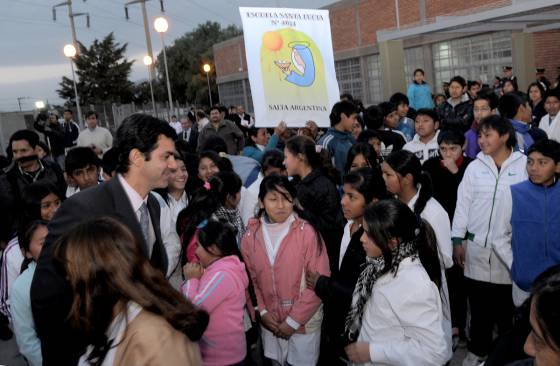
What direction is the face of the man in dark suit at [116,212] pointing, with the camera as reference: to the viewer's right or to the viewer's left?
to the viewer's right

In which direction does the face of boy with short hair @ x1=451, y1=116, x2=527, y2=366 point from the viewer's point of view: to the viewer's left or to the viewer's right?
to the viewer's left

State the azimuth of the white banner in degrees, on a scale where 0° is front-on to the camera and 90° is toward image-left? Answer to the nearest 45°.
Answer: approximately 0°

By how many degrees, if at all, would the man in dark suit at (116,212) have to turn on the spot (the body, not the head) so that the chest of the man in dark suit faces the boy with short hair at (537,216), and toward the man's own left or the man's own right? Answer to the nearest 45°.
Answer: approximately 45° to the man's own left

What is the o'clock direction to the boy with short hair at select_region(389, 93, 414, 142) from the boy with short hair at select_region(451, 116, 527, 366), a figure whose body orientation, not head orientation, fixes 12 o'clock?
the boy with short hair at select_region(389, 93, 414, 142) is roughly at 4 o'clock from the boy with short hair at select_region(451, 116, 527, 366).

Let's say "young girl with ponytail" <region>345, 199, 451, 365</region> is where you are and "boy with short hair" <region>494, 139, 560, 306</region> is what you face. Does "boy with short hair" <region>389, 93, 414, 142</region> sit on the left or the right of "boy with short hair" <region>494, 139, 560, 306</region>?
left

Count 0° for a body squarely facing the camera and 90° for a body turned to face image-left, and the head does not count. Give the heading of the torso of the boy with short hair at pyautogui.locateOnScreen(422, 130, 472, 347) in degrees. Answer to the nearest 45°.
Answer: approximately 0°
